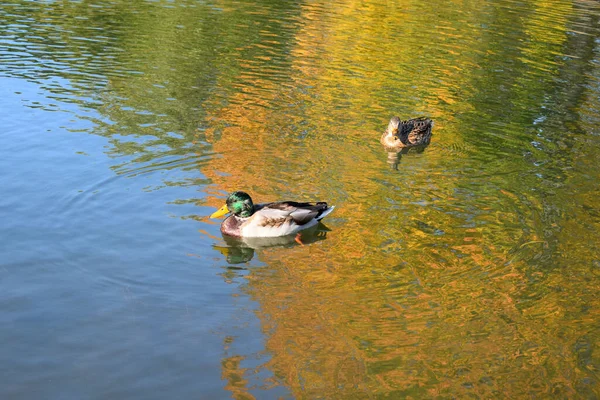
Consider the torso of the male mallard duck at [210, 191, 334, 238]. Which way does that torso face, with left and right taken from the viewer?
facing to the left of the viewer
